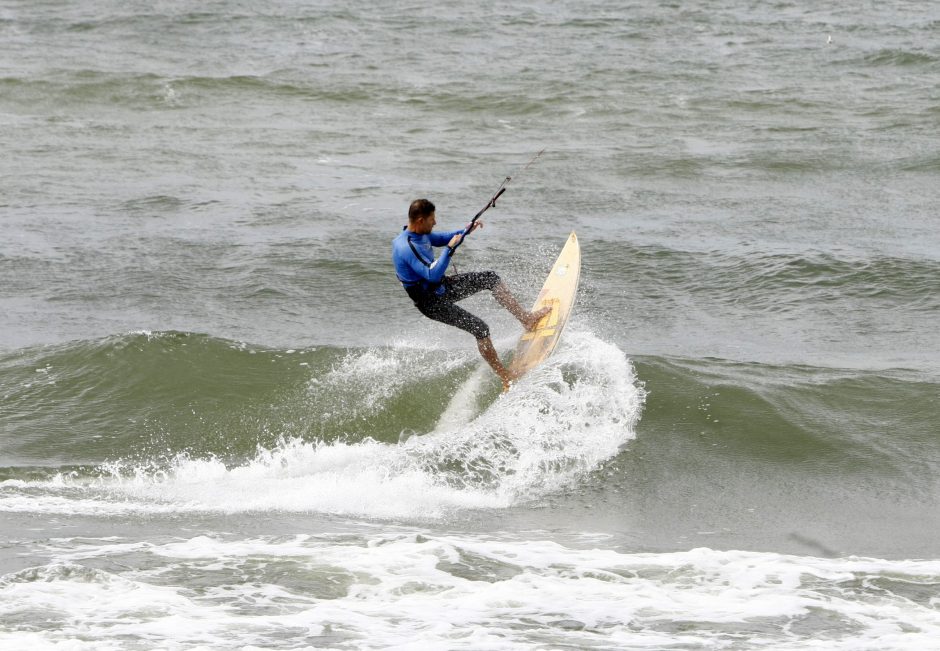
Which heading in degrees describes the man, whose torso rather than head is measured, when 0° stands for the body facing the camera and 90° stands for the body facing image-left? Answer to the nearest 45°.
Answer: approximately 270°

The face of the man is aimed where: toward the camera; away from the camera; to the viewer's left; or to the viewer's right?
to the viewer's right
